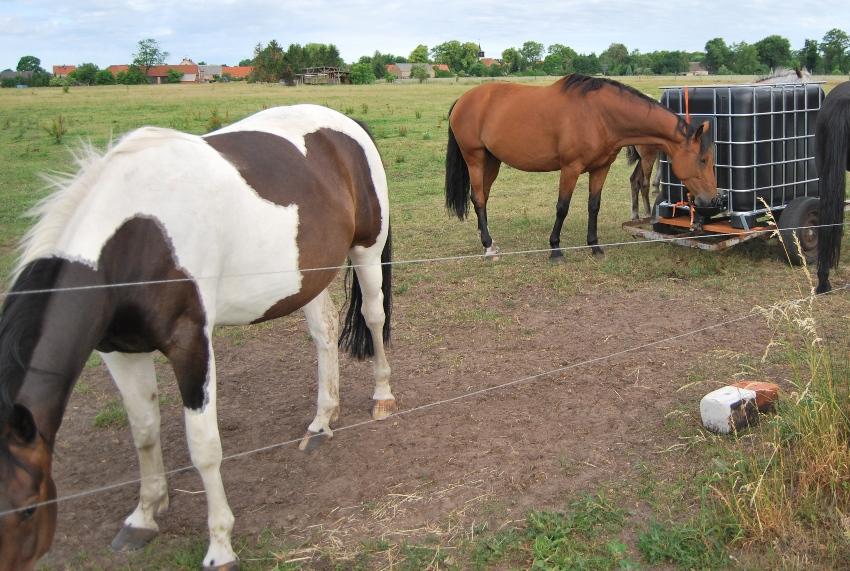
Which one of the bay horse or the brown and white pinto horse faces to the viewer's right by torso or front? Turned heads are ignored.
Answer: the bay horse

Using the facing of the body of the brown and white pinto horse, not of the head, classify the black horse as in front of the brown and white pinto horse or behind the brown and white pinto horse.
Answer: behind

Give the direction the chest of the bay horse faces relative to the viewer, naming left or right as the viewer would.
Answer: facing to the right of the viewer

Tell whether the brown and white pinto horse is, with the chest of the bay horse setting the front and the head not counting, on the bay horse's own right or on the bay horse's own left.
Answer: on the bay horse's own right

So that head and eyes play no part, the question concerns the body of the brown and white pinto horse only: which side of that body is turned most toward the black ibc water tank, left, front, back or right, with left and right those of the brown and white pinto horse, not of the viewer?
back

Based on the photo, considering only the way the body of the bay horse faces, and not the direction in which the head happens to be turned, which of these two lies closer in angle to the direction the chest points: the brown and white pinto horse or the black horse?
the black horse

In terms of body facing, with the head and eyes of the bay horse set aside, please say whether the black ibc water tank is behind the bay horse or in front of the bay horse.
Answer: in front

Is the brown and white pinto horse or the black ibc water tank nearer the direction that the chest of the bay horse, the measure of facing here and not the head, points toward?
the black ibc water tank

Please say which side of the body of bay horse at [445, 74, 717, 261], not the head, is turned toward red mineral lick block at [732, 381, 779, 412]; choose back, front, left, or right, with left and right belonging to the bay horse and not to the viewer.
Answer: right

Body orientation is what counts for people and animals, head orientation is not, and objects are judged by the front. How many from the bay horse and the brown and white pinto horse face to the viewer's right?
1

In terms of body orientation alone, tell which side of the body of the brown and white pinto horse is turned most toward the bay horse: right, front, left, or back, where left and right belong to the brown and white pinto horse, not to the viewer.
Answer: back
